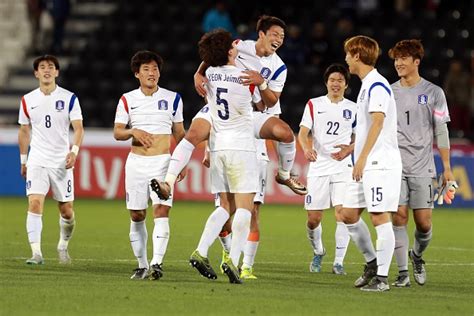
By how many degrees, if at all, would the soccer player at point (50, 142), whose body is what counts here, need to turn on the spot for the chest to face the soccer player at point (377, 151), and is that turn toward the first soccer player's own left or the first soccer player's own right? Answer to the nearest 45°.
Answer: approximately 45° to the first soccer player's own left

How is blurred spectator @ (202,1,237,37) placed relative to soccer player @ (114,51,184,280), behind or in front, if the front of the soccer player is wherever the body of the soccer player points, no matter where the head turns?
behind

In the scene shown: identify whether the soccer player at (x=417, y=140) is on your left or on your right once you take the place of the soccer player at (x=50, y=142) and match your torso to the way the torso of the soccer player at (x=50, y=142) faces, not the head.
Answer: on your left

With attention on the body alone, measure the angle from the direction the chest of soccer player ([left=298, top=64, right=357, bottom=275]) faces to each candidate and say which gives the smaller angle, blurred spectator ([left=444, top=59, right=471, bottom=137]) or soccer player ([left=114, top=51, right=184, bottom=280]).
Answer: the soccer player
